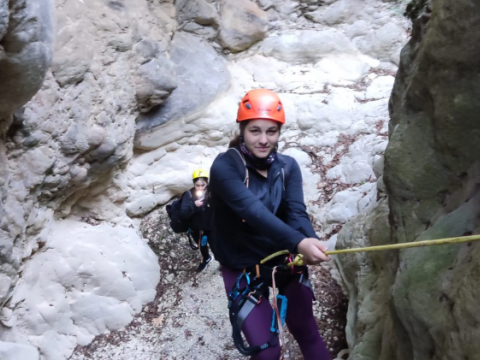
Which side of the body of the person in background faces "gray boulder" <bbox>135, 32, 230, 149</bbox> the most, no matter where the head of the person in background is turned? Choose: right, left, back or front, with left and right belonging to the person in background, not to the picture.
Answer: back

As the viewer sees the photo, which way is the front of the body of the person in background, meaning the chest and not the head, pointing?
toward the camera

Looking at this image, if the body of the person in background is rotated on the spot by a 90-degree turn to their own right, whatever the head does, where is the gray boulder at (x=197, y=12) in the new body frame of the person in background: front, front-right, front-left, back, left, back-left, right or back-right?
right

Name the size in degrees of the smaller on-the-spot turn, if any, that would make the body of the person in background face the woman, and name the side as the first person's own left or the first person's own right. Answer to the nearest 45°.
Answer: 0° — they already face them

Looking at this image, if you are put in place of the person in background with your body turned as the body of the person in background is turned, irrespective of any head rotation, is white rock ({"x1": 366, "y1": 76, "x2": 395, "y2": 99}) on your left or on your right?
on your left

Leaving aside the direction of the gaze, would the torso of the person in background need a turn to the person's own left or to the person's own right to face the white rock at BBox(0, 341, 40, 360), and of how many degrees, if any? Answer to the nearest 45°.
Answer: approximately 45° to the person's own right

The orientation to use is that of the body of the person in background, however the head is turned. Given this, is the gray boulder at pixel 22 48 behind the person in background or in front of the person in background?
in front

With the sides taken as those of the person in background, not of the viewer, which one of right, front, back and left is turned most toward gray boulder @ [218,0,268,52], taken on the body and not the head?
back
